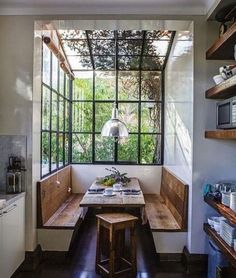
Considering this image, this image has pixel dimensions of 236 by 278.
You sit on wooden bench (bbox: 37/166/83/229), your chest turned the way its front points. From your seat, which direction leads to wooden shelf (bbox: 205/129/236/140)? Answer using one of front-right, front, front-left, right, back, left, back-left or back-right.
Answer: front-right

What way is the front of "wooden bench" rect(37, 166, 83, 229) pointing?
to the viewer's right

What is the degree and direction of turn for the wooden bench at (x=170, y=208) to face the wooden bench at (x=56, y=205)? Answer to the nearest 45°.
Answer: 0° — it already faces it

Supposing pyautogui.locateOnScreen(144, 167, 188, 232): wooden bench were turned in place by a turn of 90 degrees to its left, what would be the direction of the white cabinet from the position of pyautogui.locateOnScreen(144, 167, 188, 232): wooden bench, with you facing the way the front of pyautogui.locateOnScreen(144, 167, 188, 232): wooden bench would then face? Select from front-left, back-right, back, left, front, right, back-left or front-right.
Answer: front-right

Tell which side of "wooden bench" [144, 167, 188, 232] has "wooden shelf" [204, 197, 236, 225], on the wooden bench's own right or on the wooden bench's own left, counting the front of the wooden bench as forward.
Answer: on the wooden bench's own left

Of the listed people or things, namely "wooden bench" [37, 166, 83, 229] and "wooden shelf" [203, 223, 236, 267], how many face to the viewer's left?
1

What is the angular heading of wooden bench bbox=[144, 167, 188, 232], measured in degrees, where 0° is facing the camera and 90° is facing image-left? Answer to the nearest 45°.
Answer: approximately 90°

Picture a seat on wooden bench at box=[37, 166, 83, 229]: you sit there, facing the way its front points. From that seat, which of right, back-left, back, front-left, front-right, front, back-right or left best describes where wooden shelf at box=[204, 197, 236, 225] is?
front-right

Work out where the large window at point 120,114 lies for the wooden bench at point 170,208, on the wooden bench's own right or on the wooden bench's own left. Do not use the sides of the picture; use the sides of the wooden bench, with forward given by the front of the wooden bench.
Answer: on the wooden bench's own right

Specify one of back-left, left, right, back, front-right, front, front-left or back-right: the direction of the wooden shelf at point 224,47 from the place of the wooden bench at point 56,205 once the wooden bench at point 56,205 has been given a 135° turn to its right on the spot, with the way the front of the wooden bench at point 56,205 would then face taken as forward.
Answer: left

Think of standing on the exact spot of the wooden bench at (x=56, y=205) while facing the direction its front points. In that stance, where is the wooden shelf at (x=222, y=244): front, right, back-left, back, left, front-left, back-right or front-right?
front-right

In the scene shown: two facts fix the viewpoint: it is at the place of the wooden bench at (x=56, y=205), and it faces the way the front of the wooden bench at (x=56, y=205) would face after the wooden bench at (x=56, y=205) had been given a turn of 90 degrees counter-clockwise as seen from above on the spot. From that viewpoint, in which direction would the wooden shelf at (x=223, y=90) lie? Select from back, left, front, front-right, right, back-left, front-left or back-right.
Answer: back-right

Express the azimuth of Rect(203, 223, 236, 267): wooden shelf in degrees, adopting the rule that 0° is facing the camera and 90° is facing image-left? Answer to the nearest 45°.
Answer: approximately 90°
